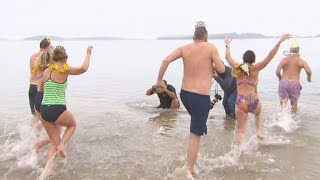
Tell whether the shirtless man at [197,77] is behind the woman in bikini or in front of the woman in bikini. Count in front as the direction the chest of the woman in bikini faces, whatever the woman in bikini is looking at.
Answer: behind

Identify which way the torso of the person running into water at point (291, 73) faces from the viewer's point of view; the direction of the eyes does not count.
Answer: away from the camera

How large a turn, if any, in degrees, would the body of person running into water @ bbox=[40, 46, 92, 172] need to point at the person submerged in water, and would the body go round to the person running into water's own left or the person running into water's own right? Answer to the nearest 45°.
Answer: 0° — they already face them

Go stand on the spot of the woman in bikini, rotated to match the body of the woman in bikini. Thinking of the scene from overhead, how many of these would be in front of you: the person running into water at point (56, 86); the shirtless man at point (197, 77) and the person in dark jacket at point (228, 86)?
1

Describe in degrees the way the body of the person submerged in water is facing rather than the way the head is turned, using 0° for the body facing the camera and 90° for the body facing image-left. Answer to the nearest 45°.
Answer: approximately 45°

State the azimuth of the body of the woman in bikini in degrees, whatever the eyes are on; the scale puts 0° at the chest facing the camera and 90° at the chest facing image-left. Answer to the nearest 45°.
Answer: approximately 180°

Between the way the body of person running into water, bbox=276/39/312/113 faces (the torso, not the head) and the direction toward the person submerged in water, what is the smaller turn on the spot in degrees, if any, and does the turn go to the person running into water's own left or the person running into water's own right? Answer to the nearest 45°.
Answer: approximately 90° to the person running into water's own left

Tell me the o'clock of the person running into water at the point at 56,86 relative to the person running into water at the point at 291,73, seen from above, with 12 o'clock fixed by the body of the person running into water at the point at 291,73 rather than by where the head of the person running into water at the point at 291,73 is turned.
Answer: the person running into water at the point at 56,86 is roughly at 7 o'clock from the person running into water at the point at 291,73.

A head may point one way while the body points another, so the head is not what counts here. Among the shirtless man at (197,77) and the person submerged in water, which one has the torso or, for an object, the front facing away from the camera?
the shirtless man

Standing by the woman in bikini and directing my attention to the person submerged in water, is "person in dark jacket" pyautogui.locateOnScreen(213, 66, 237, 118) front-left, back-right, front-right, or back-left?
front-right

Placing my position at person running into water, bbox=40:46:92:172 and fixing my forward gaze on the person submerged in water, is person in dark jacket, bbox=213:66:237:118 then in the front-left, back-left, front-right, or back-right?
front-right

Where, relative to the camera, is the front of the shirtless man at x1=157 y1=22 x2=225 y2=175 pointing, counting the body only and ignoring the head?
away from the camera
